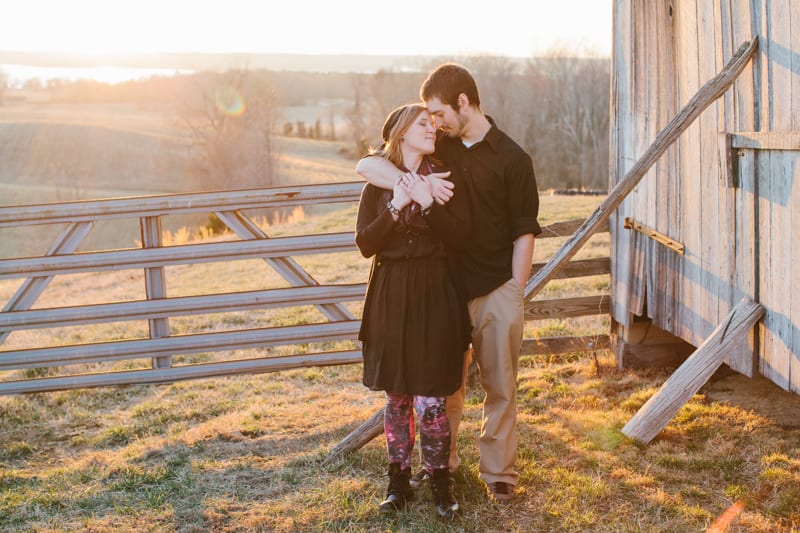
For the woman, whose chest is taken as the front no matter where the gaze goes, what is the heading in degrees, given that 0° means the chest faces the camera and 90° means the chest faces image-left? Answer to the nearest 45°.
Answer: approximately 0°

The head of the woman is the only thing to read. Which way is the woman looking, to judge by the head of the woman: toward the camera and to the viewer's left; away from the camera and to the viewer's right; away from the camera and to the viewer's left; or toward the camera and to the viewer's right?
toward the camera and to the viewer's right

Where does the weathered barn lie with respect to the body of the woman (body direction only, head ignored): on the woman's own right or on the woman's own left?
on the woman's own left

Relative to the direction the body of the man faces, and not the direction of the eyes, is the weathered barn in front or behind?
behind

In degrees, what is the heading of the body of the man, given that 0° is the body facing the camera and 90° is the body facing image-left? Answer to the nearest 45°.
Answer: approximately 45°
